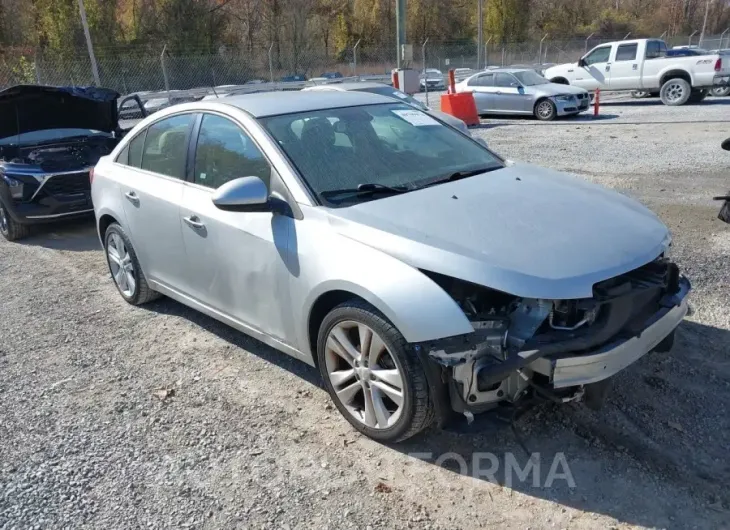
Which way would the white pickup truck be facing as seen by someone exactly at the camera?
facing away from the viewer and to the left of the viewer

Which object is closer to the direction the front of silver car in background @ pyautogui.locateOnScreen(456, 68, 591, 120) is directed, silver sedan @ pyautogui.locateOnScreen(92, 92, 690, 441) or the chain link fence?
the silver sedan

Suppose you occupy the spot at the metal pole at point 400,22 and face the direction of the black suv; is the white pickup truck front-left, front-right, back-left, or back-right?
back-left

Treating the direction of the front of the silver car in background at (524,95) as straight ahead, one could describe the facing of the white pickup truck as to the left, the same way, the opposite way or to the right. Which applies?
the opposite way

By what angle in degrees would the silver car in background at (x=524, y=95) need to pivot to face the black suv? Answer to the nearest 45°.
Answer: approximately 90° to its right

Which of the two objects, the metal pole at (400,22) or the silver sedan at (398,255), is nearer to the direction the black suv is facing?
the silver sedan

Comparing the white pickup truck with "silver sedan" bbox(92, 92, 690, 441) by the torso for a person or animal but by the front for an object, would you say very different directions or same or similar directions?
very different directions

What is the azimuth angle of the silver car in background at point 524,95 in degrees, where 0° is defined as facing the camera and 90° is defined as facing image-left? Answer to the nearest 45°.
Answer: approximately 315°
